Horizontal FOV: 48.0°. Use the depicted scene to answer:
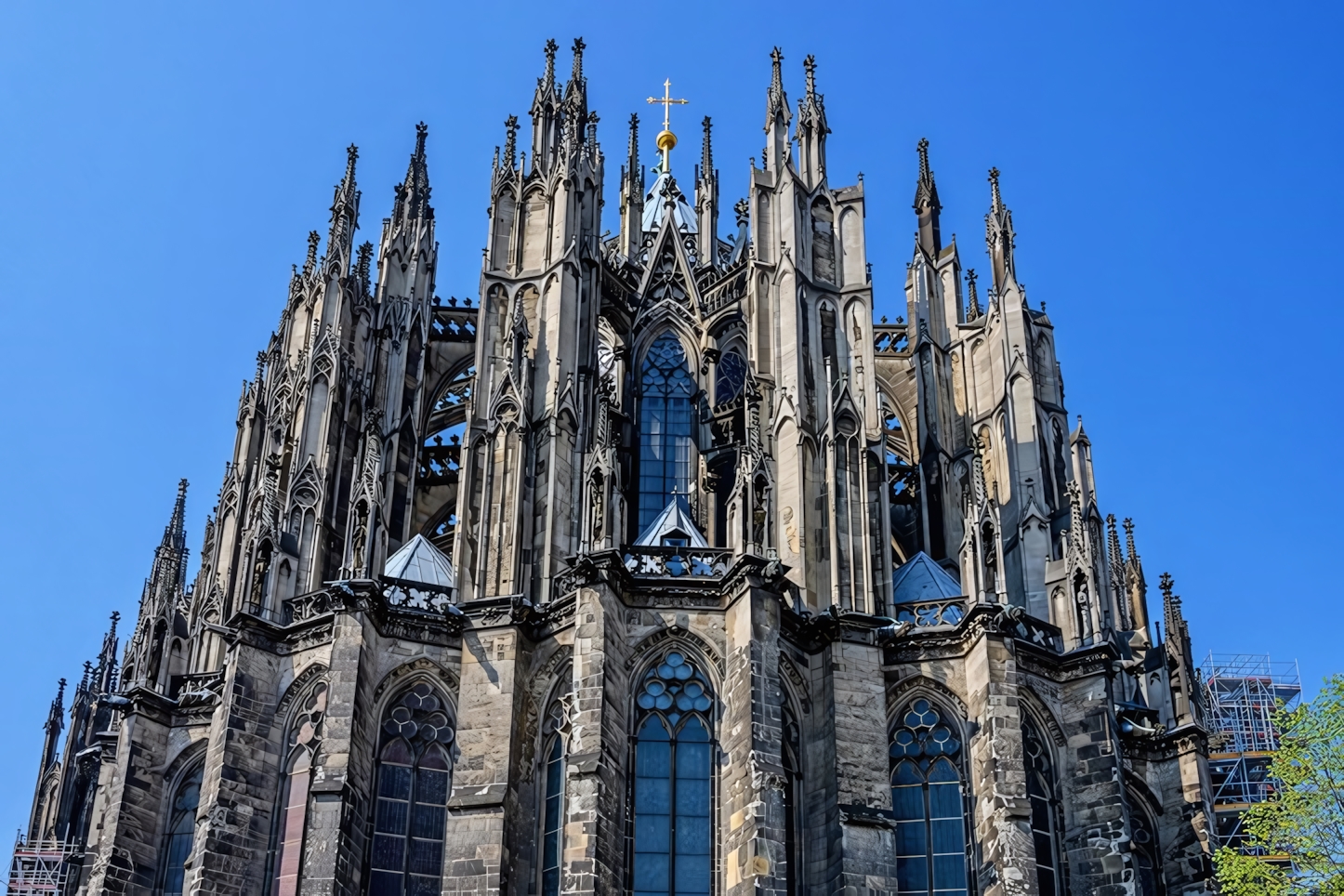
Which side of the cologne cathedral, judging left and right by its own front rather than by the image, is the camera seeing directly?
back

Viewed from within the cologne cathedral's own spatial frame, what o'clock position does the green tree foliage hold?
The green tree foliage is roughly at 4 o'clock from the cologne cathedral.
